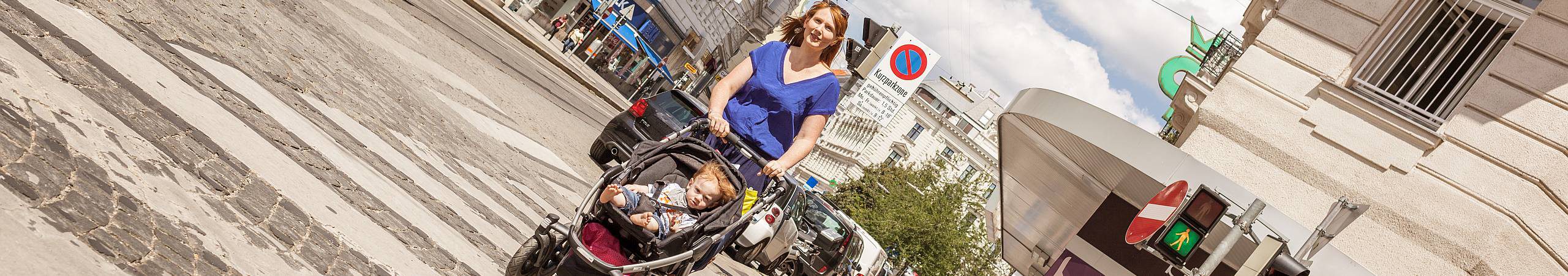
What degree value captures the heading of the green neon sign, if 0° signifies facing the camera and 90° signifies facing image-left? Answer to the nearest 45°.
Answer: approximately 0°

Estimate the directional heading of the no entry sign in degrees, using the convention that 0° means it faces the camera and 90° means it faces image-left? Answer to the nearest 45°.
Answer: approximately 45°

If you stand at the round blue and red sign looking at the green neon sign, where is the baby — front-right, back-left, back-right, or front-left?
back-right

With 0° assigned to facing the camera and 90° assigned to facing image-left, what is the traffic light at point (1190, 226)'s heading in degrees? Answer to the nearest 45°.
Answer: approximately 0°

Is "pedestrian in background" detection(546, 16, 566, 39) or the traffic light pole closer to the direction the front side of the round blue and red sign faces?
the traffic light pole
